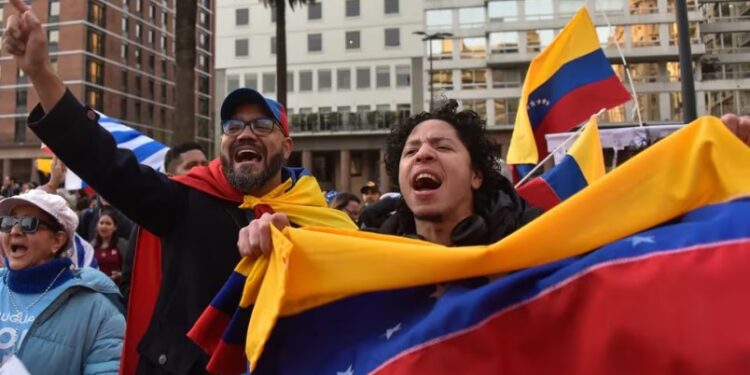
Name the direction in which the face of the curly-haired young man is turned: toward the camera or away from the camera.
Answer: toward the camera

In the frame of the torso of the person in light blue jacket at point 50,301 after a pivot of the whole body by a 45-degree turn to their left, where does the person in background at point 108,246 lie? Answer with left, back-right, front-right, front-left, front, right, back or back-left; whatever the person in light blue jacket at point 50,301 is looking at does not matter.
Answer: back

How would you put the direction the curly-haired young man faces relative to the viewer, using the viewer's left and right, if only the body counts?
facing the viewer and to the left of the viewer

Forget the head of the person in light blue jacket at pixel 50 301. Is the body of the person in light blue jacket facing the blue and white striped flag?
no

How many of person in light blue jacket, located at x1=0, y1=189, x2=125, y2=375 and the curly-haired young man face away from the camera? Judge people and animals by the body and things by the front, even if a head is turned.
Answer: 0

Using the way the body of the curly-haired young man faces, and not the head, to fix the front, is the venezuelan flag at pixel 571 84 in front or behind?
behind

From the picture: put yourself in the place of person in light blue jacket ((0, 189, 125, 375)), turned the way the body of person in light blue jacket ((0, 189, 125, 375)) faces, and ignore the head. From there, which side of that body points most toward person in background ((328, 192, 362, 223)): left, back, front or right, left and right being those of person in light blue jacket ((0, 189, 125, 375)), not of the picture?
back

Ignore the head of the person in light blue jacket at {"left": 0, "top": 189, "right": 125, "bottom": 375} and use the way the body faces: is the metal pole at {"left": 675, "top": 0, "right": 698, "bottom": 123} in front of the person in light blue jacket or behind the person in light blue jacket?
behind

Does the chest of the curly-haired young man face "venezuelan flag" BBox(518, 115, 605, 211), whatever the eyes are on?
no

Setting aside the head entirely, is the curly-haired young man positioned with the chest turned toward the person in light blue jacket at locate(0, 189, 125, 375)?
no

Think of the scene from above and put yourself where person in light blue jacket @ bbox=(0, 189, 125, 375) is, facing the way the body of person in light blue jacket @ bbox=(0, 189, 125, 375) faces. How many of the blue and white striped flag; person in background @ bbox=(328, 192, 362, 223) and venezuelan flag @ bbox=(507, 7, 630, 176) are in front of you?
0

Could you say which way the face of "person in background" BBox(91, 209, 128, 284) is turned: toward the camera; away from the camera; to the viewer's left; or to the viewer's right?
toward the camera

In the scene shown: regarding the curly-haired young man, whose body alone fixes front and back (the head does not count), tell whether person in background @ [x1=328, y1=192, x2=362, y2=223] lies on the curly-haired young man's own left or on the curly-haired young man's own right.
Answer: on the curly-haired young man's own right

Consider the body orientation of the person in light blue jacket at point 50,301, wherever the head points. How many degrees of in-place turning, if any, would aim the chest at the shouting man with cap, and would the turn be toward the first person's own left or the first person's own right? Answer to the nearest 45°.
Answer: approximately 90° to the first person's own left
